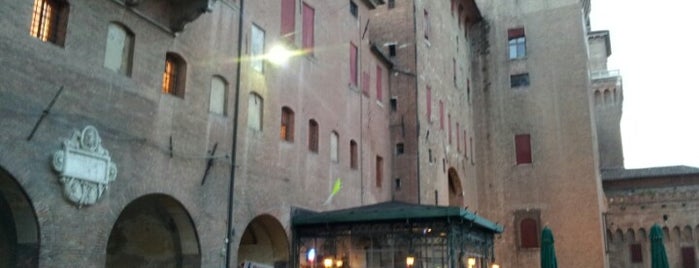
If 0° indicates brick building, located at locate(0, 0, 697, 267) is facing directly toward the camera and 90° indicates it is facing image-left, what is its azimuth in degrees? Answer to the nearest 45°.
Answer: approximately 315°

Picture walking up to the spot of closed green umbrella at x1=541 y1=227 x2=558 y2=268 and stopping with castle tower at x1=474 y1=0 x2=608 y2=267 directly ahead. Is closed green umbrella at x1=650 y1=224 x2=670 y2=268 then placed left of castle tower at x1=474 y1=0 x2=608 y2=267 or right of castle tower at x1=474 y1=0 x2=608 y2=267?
right

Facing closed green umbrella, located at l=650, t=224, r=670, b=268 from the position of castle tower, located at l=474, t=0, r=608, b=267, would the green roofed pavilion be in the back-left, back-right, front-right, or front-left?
front-right

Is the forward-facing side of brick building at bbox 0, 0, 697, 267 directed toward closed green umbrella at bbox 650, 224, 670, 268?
no

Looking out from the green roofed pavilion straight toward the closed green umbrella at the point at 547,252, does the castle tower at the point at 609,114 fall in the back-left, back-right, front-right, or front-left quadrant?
front-left
